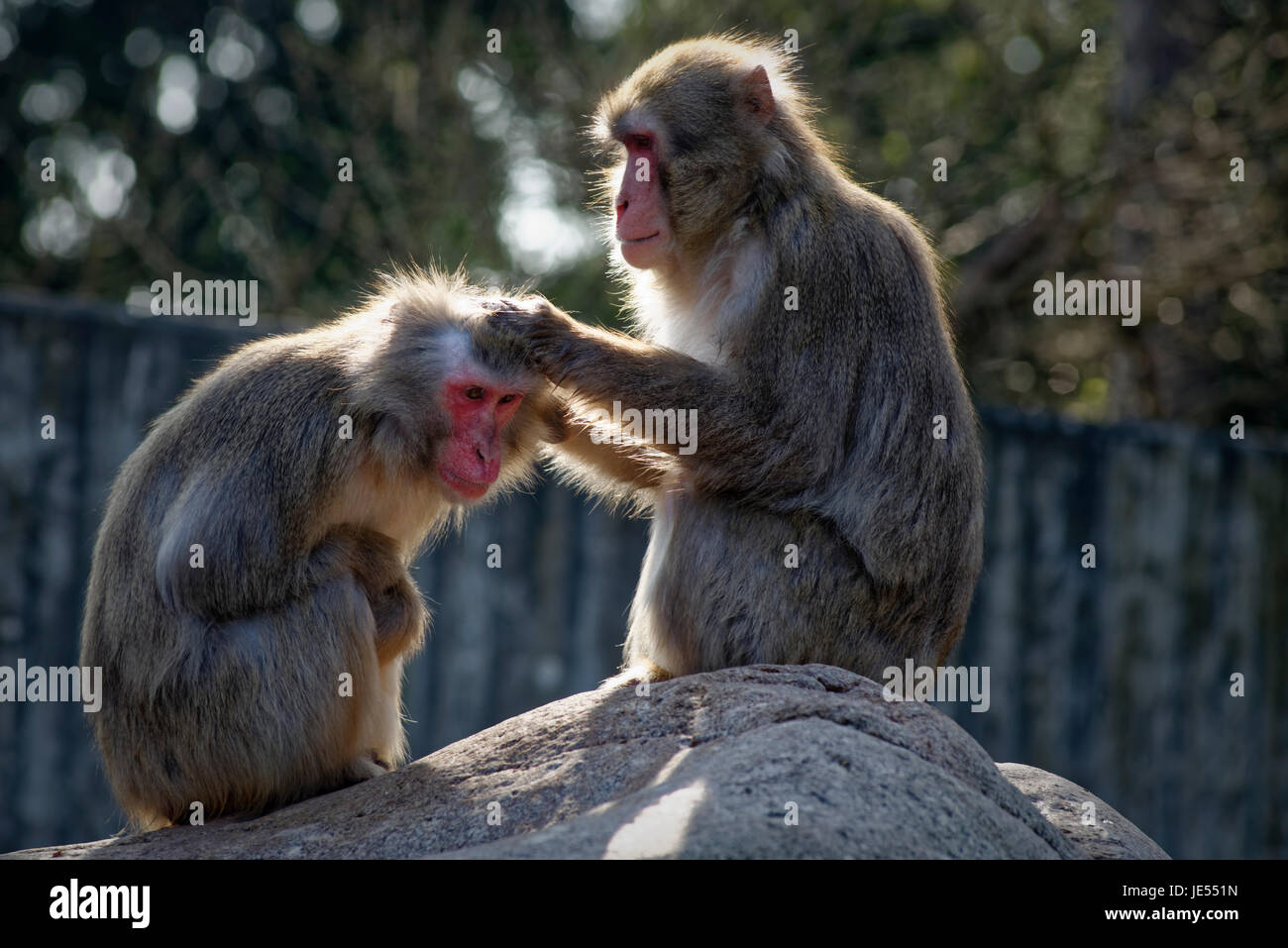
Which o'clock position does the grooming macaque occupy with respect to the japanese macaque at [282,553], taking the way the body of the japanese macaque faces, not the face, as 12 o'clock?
The grooming macaque is roughly at 12 o'clock from the japanese macaque.

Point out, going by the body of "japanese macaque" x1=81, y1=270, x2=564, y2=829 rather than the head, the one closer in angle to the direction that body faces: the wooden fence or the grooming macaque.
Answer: the grooming macaque

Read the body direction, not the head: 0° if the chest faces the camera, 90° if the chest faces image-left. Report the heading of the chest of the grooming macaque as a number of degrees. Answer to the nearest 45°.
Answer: approximately 90°

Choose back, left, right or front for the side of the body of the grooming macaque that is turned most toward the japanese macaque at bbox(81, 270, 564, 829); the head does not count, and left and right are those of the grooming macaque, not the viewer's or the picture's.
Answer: front

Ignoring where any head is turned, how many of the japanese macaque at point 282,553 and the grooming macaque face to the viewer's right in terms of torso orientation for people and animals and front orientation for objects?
1

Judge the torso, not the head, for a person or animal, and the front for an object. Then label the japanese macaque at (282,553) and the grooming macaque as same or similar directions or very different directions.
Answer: very different directions

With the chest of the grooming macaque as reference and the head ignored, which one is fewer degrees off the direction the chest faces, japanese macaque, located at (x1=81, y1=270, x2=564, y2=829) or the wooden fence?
the japanese macaque

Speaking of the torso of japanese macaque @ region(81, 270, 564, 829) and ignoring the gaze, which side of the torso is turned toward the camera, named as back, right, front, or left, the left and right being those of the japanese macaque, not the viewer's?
right
